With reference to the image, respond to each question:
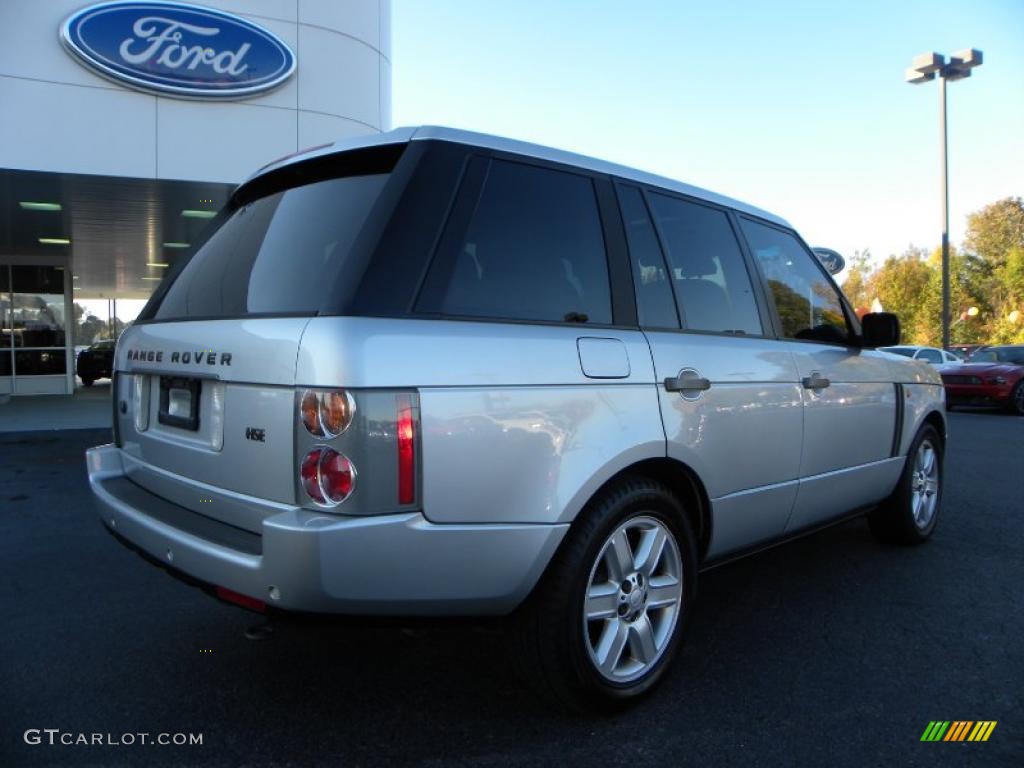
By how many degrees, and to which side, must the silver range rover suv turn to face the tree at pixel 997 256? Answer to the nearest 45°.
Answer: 0° — it already faces it

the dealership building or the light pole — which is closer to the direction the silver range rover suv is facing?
the light pole

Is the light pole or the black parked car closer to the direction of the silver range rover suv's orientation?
the light pole

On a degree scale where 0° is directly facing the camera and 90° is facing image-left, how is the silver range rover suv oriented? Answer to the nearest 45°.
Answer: approximately 225°

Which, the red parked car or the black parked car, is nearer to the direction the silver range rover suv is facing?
the red parked car
